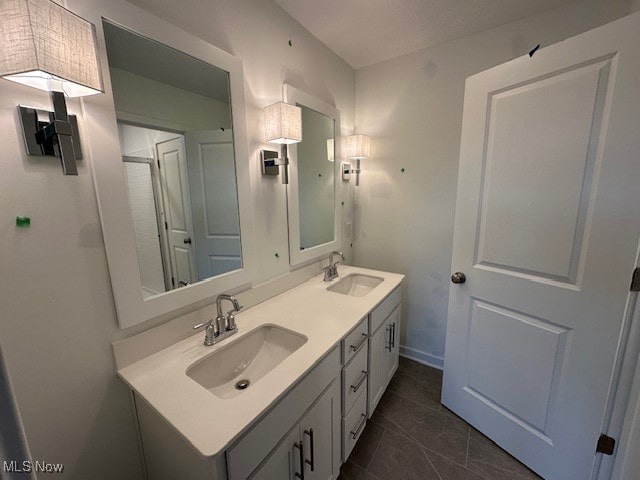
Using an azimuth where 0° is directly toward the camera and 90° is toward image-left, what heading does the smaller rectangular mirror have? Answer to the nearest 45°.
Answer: approximately 315°

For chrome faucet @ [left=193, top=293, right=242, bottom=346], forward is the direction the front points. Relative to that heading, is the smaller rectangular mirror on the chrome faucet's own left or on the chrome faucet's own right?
on the chrome faucet's own left

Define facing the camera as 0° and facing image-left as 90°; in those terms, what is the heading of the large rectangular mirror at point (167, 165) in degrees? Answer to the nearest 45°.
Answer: approximately 315°

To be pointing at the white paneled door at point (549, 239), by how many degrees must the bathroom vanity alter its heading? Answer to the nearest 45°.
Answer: approximately 45° to its left

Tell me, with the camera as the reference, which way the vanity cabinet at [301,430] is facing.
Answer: facing the viewer and to the right of the viewer

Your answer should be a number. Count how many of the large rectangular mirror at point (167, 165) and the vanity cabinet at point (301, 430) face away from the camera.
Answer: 0

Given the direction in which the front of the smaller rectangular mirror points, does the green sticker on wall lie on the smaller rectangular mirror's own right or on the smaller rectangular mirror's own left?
on the smaller rectangular mirror's own right

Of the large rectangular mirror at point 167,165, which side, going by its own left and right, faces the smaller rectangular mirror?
left
